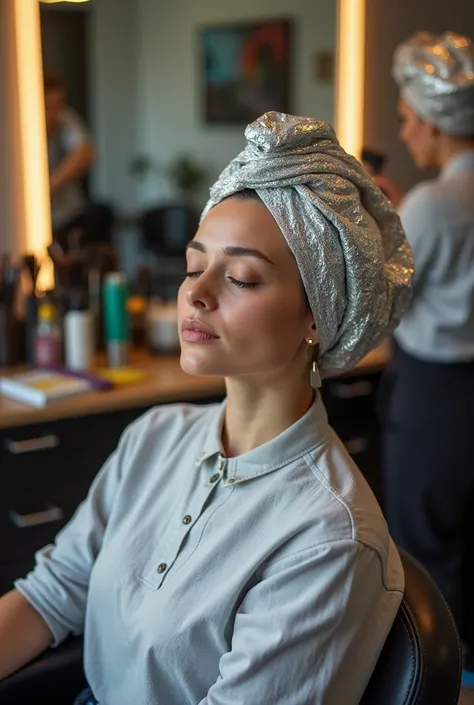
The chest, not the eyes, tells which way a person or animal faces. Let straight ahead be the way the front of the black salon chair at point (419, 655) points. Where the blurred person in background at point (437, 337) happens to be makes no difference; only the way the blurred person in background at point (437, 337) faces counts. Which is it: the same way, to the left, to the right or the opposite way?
to the right

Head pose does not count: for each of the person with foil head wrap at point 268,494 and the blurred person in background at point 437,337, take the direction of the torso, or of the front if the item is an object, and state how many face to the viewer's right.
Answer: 0

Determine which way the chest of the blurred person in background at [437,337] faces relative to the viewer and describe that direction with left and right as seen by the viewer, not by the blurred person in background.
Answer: facing away from the viewer and to the left of the viewer

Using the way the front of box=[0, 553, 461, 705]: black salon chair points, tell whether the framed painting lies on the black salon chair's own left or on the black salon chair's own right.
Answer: on the black salon chair's own right

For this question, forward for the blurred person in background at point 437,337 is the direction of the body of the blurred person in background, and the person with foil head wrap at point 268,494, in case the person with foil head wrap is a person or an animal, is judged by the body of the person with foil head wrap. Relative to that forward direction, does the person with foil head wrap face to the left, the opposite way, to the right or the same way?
to the left

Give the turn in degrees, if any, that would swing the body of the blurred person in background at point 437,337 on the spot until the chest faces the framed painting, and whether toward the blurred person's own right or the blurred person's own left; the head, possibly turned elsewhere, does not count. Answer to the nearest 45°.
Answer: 0° — they already face it

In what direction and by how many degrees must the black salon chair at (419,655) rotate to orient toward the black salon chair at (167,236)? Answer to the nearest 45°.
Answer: approximately 135° to its right

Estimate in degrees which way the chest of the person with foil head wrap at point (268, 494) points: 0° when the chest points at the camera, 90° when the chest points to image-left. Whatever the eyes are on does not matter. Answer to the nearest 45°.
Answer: approximately 45°
